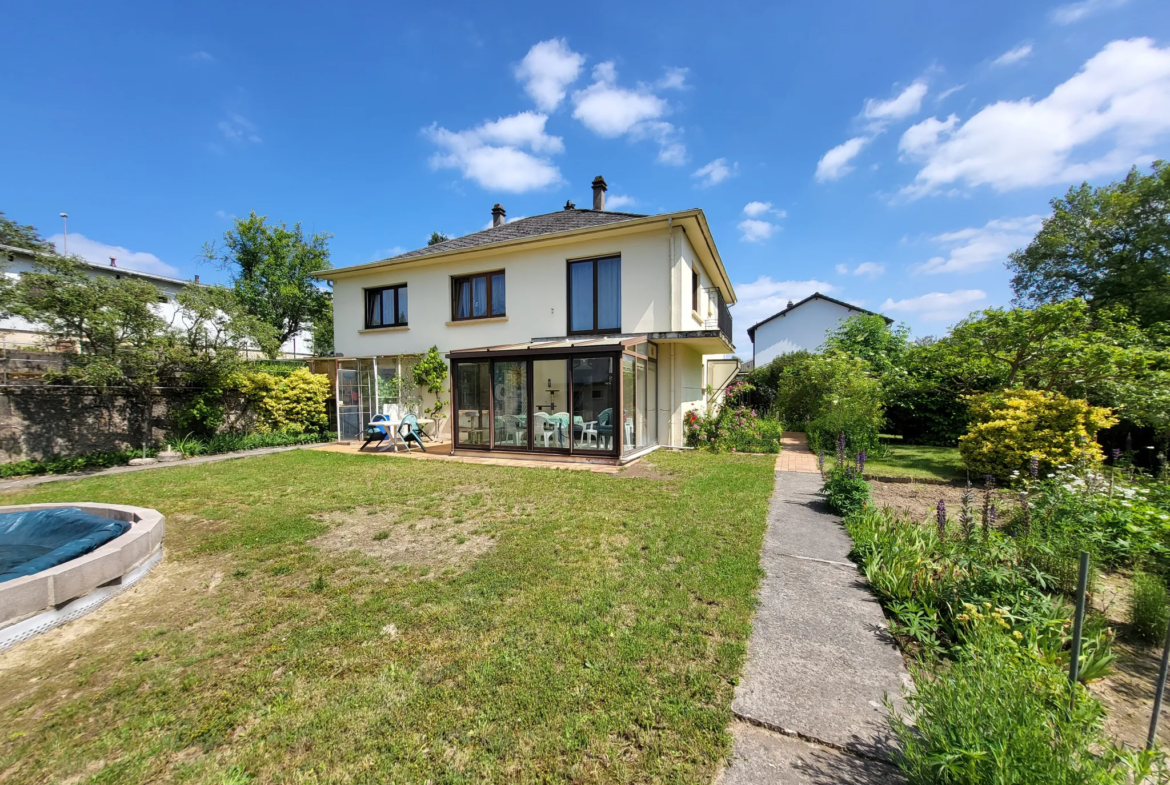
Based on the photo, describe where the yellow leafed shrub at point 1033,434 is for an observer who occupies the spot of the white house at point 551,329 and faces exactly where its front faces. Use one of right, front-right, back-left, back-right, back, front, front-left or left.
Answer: left

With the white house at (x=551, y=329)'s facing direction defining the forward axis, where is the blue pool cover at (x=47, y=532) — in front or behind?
in front

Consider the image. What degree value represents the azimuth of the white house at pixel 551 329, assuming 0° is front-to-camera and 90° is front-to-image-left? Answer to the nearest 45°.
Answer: approximately 45°

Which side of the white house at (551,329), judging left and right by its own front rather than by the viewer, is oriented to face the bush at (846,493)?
left

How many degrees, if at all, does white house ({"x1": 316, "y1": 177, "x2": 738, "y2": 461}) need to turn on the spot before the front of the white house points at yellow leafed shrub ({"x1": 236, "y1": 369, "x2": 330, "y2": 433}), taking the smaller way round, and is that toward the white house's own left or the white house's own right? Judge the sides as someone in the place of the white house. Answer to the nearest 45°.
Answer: approximately 45° to the white house's own right

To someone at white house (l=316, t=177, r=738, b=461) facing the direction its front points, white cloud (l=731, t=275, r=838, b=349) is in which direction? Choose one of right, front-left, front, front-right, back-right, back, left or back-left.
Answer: back

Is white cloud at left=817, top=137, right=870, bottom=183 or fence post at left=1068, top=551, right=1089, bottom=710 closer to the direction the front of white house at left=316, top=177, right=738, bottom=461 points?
the fence post

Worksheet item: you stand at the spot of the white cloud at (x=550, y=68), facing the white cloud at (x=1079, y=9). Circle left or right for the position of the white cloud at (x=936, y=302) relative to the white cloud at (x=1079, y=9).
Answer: left

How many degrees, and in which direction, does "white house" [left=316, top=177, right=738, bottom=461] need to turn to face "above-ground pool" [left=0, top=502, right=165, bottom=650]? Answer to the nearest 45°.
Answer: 0° — it already faces it
